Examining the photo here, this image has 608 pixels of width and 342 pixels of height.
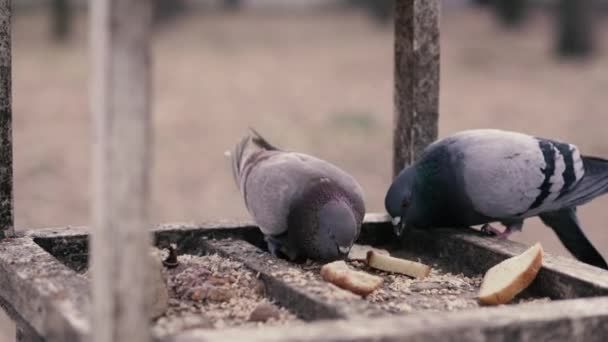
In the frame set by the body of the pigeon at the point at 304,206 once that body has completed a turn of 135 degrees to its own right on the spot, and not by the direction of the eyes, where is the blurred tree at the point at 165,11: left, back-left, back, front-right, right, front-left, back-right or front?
right

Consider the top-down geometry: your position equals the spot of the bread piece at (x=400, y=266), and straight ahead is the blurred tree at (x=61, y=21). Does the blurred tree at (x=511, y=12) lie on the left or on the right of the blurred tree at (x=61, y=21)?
right

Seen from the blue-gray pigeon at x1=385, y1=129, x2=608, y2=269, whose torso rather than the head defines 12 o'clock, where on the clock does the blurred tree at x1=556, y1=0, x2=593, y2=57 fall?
The blurred tree is roughly at 3 o'clock from the blue-gray pigeon.

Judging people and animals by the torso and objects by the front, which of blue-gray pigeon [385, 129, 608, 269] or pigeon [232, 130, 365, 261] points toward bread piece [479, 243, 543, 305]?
the pigeon

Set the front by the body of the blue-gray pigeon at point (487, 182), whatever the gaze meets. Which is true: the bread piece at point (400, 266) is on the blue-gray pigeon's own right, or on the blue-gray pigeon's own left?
on the blue-gray pigeon's own left

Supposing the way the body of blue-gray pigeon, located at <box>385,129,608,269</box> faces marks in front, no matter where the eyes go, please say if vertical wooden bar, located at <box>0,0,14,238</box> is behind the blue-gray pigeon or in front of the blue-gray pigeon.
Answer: in front

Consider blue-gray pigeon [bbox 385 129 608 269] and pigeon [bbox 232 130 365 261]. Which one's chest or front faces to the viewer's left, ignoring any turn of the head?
the blue-gray pigeon

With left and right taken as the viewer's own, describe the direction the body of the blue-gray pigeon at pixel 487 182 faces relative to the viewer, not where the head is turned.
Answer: facing to the left of the viewer

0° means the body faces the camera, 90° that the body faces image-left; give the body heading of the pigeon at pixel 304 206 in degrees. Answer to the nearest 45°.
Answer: approximately 315°

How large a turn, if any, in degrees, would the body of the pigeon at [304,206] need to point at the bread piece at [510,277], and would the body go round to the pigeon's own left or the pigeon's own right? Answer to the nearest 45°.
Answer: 0° — it already faces it

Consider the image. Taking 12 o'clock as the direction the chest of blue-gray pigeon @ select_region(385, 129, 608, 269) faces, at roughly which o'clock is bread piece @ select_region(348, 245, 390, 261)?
The bread piece is roughly at 11 o'clock from the blue-gray pigeon.

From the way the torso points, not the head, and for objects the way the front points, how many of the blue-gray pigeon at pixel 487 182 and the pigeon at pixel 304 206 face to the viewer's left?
1

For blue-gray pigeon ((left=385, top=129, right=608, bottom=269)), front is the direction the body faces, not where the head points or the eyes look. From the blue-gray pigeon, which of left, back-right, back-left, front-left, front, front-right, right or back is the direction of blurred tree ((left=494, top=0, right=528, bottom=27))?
right

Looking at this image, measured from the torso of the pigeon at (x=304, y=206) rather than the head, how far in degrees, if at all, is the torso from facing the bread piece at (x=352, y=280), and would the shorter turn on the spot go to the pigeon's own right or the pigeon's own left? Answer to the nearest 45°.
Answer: approximately 45° to the pigeon's own right
